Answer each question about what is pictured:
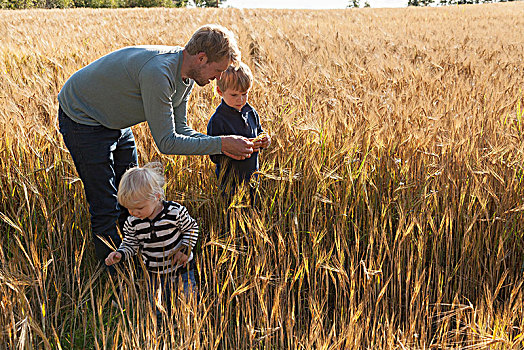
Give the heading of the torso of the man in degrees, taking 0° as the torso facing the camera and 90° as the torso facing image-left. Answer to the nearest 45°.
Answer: approximately 270°

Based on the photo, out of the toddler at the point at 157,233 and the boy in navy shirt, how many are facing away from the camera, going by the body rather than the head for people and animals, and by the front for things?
0

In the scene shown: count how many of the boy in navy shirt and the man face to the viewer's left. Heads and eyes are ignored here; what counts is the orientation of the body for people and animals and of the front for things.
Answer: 0

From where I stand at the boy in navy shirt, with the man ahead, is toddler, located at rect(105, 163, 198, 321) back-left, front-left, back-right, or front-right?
front-left

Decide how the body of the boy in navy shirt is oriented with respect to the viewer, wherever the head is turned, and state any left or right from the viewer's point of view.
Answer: facing the viewer and to the right of the viewer

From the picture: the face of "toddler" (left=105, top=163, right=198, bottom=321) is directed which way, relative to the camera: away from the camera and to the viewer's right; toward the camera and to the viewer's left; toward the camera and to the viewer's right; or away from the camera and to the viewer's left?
toward the camera and to the viewer's left

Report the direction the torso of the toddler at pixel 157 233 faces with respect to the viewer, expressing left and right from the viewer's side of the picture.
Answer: facing the viewer and to the left of the viewer
